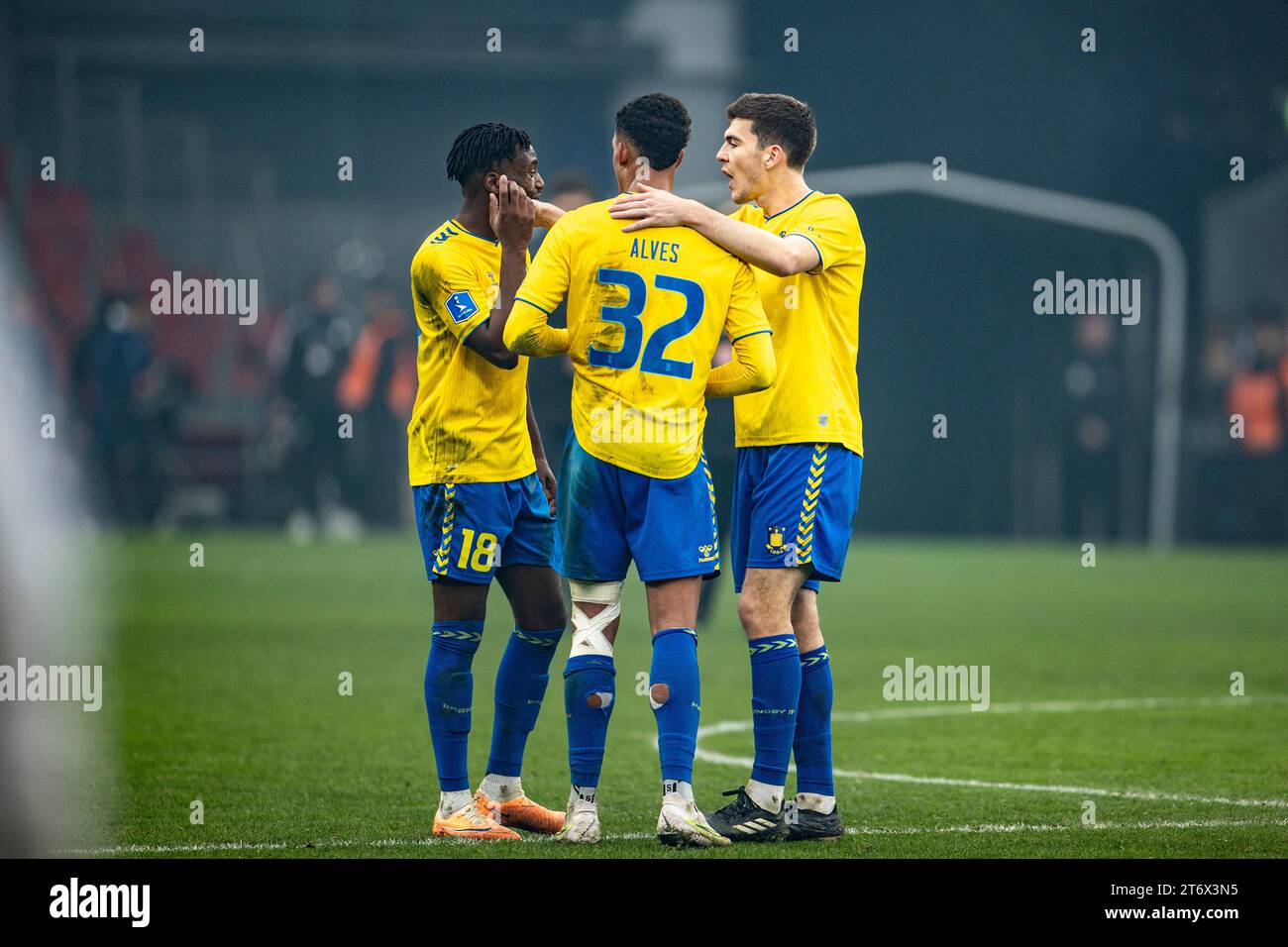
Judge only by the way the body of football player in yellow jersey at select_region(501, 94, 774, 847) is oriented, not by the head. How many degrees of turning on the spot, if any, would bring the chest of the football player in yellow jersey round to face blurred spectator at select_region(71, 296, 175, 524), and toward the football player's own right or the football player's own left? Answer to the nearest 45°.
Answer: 0° — they already face them

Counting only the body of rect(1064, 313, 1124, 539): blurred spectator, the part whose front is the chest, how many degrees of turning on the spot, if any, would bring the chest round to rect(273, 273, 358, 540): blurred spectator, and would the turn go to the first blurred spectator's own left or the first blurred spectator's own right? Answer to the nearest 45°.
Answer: approximately 90° to the first blurred spectator's own right

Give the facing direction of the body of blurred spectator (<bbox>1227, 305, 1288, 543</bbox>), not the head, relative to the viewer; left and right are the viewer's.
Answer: facing the viewer

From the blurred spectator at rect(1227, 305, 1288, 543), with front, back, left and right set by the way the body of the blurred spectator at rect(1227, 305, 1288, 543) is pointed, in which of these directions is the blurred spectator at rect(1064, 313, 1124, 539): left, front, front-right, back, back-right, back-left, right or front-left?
right

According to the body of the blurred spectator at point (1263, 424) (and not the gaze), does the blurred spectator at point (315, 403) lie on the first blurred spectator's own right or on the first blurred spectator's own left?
on the first blurred spectator's own right

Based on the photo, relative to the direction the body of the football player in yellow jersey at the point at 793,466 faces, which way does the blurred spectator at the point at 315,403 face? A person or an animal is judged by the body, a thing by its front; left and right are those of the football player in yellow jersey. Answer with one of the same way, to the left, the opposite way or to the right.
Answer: to the left

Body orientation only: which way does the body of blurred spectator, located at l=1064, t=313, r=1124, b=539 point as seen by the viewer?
toward the camera

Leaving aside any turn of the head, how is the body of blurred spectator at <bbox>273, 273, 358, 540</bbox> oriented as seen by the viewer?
toward the camera

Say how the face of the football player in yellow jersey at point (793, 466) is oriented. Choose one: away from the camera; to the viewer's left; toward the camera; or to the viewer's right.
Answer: to the viewer's left

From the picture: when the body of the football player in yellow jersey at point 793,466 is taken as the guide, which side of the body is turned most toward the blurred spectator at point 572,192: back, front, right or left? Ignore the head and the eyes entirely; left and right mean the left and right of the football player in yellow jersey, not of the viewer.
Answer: right

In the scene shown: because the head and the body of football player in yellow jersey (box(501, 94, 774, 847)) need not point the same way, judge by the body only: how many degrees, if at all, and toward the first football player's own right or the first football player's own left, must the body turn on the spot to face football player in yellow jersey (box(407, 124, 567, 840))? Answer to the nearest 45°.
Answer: approximately 45° to the first football player's own left

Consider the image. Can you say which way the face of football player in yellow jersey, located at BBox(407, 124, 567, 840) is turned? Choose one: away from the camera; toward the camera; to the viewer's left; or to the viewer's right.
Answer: to the viewer's right

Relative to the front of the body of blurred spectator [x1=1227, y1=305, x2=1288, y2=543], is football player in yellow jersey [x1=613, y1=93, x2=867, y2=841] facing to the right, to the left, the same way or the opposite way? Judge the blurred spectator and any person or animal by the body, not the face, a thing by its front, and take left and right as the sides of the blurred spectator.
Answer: to the right

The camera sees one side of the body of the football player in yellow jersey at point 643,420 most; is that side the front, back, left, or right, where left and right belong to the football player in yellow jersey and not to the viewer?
back

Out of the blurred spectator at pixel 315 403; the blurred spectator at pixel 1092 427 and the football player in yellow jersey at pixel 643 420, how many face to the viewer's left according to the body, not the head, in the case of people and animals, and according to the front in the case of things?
0
